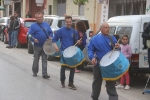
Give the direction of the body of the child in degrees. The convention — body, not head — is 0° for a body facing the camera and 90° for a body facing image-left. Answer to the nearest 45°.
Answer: approximately 45°

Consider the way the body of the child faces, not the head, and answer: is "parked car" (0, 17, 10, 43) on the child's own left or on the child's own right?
on the child's own right

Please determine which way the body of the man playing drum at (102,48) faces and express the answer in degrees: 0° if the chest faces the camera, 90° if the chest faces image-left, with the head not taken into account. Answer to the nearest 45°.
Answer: approximately 315°

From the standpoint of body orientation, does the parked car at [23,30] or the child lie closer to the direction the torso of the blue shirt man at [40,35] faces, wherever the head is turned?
the child
